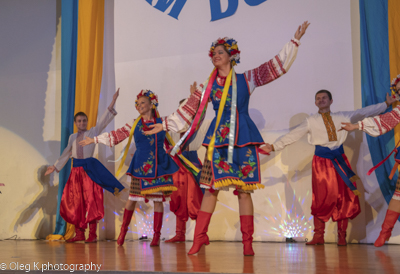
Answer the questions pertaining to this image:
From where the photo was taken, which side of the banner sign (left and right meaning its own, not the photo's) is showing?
front

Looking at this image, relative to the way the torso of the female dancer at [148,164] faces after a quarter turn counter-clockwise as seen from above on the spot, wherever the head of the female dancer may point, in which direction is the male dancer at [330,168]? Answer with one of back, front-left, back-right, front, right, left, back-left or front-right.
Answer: front-left

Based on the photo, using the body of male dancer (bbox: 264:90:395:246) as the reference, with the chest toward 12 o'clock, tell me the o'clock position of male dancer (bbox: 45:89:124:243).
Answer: male dancer (bbox: 45:89:124:243) is roughly at 3 o'clock from male dancer (bbox: 264:90:395:246).

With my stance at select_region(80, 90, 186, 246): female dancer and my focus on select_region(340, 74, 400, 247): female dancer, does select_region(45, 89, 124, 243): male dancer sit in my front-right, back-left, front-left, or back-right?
back-left

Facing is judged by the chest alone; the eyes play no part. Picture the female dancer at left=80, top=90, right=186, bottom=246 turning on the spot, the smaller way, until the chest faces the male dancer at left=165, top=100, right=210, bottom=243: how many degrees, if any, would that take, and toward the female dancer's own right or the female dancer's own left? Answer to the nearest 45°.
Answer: approximately 180°

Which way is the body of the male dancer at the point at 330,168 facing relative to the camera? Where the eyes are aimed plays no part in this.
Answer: toward the camera

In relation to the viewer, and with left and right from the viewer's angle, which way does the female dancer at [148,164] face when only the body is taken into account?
facing the viewer and to the left of the viewer

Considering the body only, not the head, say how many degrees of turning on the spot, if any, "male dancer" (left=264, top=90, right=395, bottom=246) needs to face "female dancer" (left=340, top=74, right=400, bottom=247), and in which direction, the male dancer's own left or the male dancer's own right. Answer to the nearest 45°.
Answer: approximately 45° to the male dancer's own left

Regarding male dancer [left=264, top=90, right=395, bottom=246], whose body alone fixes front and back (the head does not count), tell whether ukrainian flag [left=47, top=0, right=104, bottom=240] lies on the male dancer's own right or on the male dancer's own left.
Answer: on the male dancer's own right

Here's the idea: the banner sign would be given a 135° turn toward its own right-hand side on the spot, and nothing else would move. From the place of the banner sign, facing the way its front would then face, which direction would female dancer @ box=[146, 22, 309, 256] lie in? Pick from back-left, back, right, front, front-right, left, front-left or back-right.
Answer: back-left

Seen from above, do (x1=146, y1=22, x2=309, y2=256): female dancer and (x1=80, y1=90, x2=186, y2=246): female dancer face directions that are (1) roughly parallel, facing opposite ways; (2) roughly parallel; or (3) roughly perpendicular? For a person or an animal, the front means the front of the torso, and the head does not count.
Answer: roughly parallel

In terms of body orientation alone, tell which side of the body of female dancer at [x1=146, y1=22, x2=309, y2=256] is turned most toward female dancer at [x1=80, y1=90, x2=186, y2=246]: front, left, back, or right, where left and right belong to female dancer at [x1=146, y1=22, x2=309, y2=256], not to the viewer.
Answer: right

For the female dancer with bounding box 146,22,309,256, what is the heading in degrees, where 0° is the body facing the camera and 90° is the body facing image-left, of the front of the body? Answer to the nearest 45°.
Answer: approximately 45°

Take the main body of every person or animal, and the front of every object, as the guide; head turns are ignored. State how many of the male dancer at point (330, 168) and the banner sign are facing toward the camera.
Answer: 2
